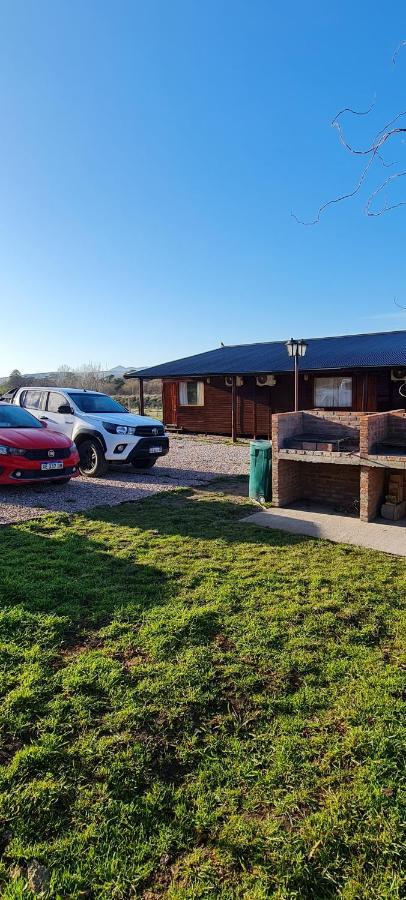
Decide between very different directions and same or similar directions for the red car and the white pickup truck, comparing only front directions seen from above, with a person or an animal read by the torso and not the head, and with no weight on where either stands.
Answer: same or similar directions

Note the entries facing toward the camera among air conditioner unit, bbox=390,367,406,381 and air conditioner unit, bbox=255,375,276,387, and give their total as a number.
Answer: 2

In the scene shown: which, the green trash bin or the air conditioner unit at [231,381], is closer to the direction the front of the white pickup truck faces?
the green trash bin

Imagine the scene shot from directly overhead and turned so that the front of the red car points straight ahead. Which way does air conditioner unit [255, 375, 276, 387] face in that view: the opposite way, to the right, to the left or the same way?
to the right

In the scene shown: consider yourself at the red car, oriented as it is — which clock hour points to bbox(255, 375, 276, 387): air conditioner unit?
The air conditioner unit is roughly at 9 o'clock from the red car.

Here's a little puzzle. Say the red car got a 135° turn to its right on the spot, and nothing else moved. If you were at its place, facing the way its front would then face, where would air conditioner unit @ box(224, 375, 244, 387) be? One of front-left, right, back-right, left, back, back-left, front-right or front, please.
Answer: back-right

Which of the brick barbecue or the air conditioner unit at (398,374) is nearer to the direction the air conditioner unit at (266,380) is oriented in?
the brick barbecue

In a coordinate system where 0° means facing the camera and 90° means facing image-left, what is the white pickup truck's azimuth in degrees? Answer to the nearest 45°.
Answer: approximately 315°

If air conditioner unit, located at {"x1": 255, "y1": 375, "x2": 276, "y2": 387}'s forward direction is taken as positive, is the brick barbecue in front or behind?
in front

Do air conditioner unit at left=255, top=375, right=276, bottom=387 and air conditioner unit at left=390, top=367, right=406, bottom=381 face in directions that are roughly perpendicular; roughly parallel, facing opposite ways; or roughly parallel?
roughly parallel

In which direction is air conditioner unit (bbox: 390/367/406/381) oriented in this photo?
toward the camera

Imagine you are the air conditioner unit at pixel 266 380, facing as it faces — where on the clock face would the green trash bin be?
The green trash bin is roughly at 12 o'clock from the air conditioner unit.

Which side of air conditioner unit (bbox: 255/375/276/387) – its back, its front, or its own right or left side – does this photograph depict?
front

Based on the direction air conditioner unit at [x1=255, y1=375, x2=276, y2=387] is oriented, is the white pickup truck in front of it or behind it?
in front
